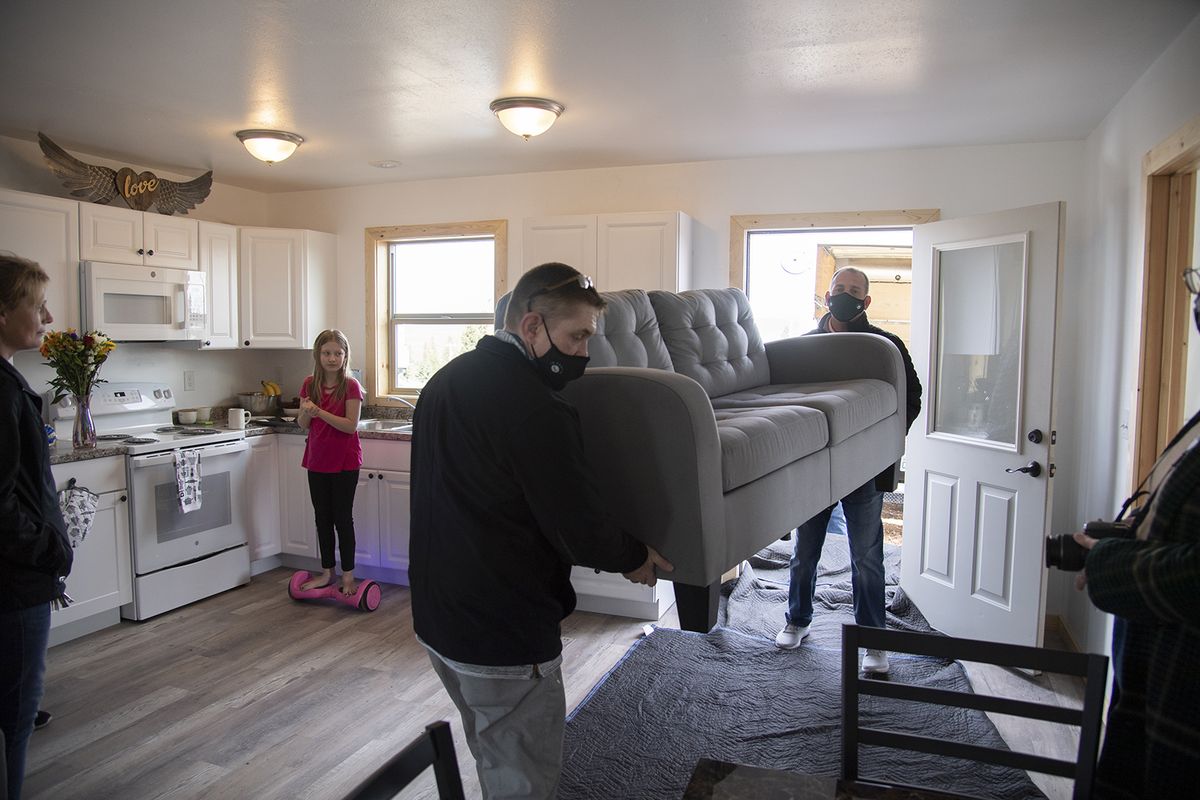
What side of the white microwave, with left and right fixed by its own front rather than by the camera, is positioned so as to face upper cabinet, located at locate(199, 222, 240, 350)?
left

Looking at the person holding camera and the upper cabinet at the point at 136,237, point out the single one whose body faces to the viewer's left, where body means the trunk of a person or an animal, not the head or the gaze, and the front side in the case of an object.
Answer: the person holding camera

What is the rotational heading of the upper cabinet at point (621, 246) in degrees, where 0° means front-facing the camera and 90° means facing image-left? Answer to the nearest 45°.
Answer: approximately 0°

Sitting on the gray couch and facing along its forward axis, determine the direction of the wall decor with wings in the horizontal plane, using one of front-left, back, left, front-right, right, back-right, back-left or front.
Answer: back

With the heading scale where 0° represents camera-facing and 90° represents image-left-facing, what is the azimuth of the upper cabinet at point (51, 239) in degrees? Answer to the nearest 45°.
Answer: approximately 315°

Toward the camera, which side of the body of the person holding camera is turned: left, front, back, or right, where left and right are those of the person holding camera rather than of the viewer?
left

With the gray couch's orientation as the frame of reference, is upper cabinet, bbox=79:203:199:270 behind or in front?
behind
